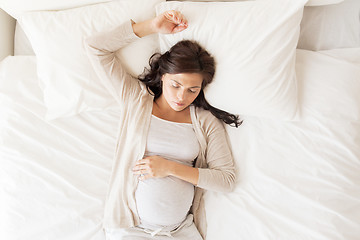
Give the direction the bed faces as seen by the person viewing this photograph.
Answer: facing the viewer

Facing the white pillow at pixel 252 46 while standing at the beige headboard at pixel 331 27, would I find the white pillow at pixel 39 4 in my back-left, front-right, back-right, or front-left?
front-right
